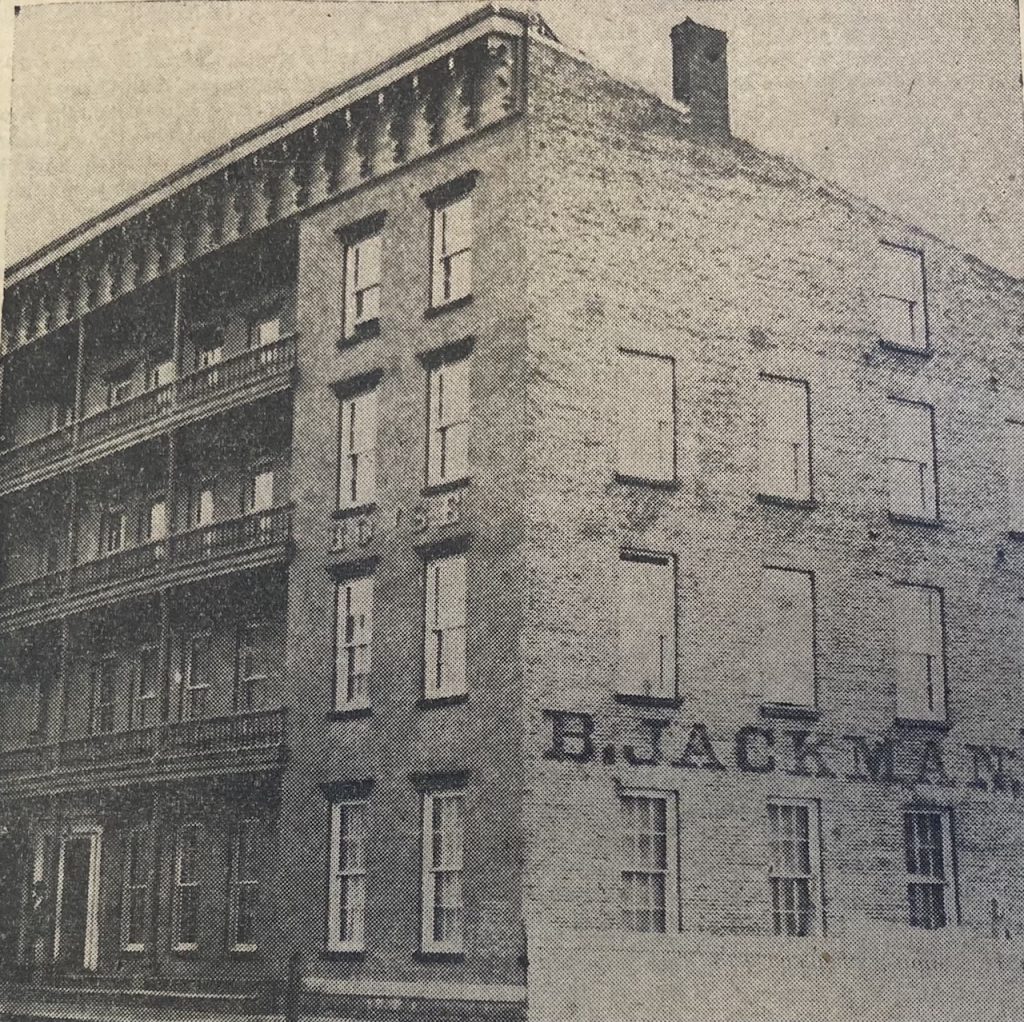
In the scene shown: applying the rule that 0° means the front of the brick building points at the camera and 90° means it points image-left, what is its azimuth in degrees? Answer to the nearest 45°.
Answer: approximately 45°
